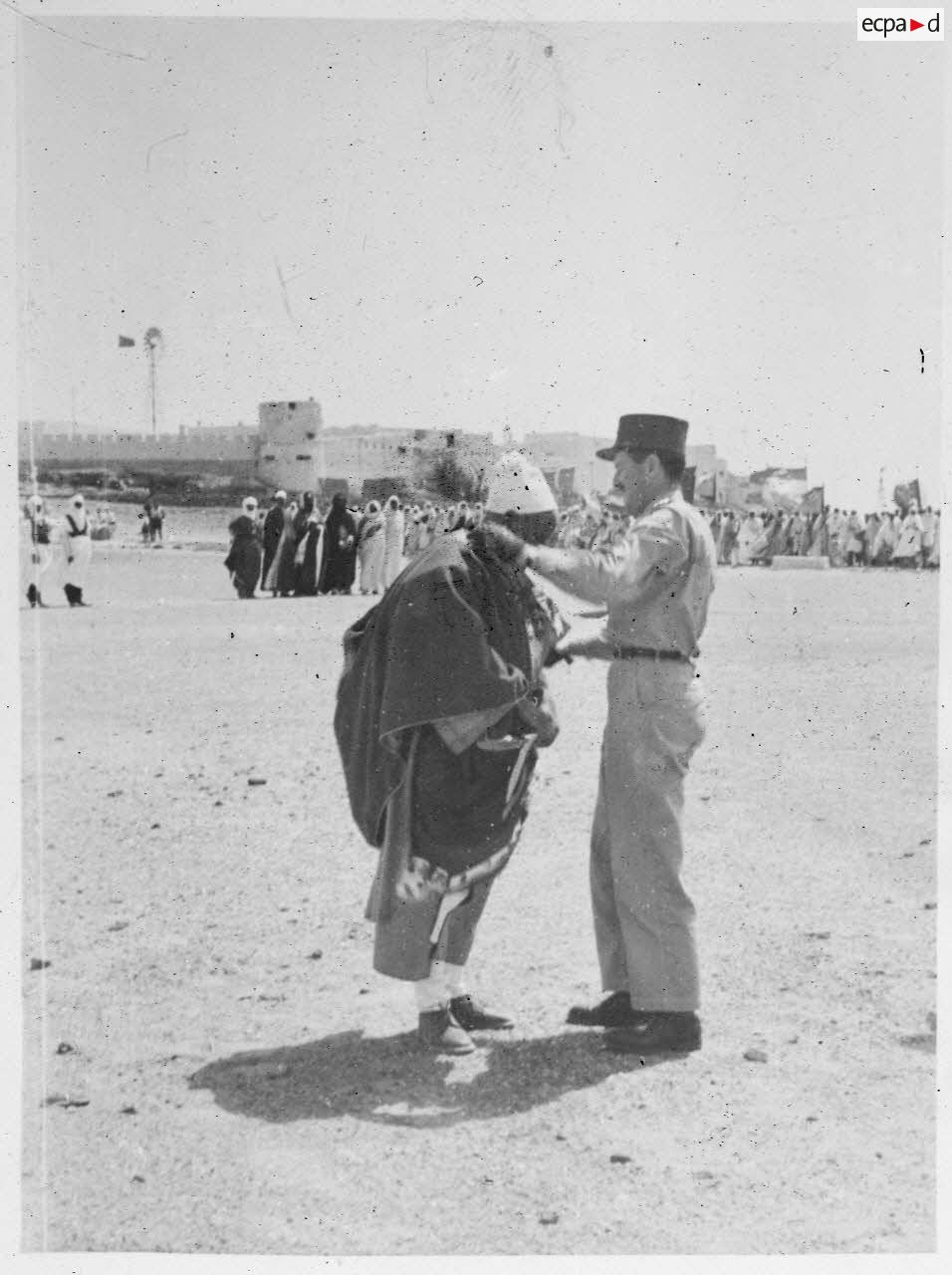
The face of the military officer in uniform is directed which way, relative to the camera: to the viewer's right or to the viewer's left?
to the viewer's left

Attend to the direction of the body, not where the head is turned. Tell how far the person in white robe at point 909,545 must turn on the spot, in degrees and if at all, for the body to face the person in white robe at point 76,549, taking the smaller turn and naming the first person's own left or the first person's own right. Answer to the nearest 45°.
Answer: approximately 45° to the first person's own right

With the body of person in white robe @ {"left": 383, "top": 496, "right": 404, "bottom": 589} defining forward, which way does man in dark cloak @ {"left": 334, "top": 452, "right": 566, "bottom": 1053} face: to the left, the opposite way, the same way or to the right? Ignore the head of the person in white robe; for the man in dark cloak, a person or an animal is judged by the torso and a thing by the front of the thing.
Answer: to the left

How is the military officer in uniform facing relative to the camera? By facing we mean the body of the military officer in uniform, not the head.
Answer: to the viewer's left

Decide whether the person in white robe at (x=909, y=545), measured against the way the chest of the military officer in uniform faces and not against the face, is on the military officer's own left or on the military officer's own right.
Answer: on the military officer's own right

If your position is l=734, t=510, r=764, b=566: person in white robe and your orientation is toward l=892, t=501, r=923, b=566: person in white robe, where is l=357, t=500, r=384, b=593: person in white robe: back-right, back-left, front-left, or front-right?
back-right

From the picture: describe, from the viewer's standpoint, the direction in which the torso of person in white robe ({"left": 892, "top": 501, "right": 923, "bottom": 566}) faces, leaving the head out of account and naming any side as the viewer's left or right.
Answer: facing the viewer

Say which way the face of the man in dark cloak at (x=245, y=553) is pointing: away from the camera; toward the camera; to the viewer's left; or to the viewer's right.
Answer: toward the camera

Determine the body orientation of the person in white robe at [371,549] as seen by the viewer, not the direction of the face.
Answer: toward the camera

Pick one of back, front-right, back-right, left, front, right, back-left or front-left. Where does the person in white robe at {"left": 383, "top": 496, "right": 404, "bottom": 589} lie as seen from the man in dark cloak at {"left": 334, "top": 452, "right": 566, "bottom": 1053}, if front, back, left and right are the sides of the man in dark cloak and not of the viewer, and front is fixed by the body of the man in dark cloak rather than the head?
left

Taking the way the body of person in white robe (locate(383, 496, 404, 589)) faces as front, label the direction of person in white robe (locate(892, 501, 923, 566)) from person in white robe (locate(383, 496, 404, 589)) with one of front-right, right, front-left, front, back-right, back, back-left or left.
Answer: back-left

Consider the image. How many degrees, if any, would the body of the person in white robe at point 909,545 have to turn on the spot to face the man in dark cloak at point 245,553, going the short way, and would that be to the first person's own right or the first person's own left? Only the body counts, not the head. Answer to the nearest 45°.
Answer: approximately 45° to the first person's own right

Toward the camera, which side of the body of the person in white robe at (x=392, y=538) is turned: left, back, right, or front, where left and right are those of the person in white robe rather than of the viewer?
front
